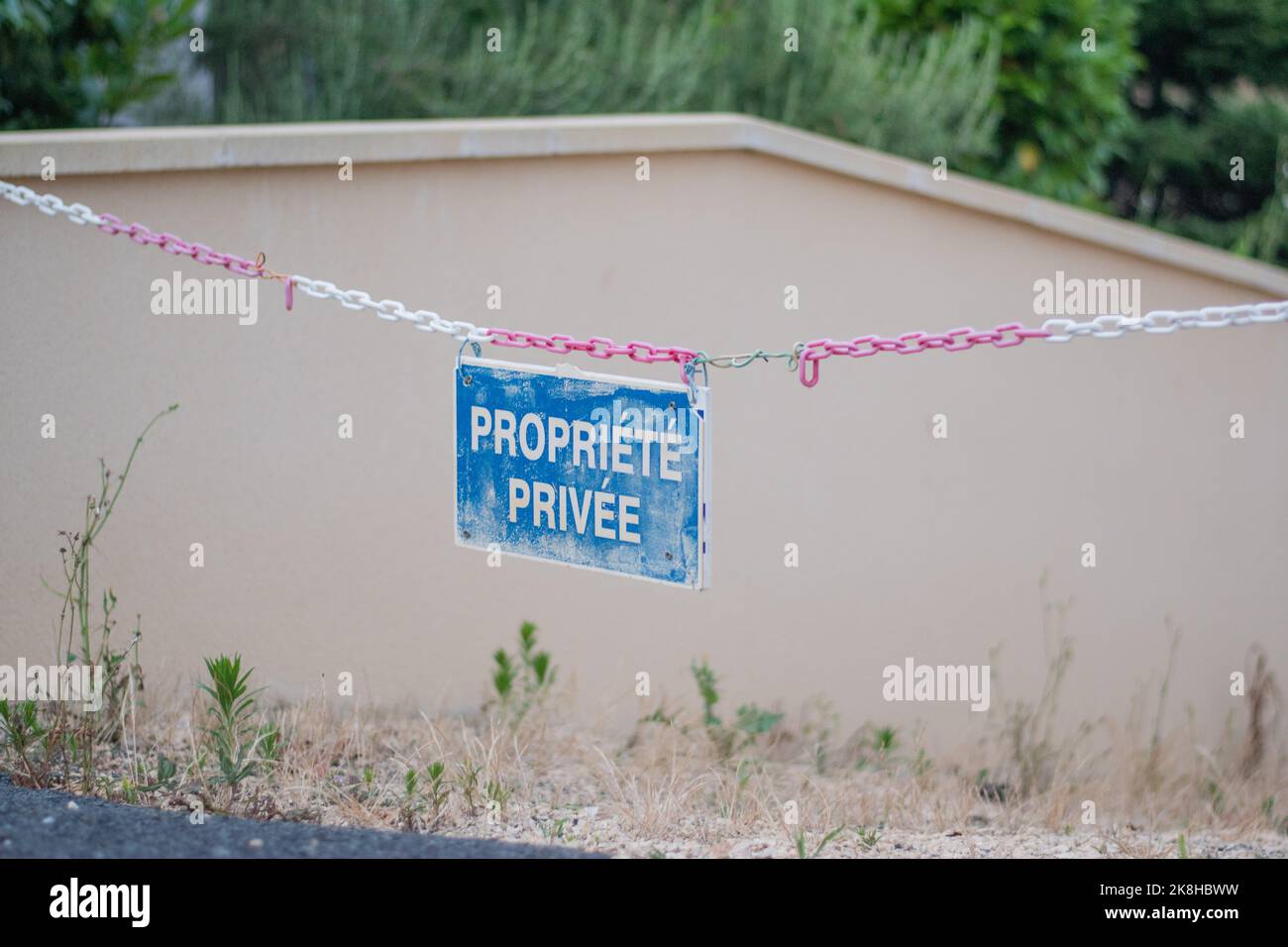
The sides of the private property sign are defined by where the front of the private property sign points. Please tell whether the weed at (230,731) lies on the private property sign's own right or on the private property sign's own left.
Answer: on the private property sign's own right

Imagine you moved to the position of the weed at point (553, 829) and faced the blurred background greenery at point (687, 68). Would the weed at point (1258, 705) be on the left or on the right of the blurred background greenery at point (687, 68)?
right

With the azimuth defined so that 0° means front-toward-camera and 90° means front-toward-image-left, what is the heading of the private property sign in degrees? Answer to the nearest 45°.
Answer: approximately 45°

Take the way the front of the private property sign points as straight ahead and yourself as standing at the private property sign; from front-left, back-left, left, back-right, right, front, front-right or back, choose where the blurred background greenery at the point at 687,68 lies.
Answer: back-right

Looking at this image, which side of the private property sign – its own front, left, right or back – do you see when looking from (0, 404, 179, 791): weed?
right

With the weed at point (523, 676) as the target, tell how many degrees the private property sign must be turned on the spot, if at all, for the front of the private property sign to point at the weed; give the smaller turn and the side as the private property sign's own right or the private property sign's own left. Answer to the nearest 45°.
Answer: approximately 135° to the private property sign's own right

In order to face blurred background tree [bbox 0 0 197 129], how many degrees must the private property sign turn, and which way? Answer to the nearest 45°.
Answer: approximately 90° to its right
